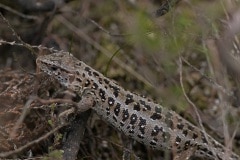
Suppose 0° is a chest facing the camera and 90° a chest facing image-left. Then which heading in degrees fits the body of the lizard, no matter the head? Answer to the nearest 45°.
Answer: approximately 90°
